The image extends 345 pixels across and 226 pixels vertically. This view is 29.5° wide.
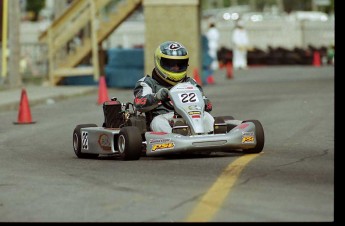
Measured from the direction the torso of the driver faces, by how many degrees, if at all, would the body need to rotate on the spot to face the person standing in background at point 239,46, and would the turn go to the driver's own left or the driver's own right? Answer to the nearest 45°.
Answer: approximately 135° to the driver's own left

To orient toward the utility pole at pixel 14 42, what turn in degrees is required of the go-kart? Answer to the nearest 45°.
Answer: approximately 135° to its left

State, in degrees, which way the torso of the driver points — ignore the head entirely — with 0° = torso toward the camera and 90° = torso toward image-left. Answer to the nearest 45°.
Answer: approximately 315°

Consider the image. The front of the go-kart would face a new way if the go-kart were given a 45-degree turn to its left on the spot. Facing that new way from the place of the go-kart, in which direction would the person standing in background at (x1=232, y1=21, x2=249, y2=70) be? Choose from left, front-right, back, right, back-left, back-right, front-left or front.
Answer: left

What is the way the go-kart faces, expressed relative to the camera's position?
facing the viewer and to the right of the viewer
